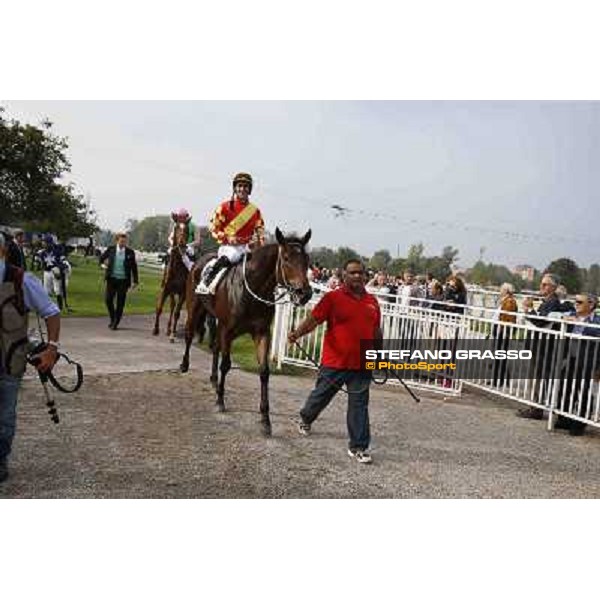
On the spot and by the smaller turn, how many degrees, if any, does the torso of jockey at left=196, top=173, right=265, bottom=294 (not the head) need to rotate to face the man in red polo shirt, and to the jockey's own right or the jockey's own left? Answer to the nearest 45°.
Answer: approximately 45° to the jockey's own left

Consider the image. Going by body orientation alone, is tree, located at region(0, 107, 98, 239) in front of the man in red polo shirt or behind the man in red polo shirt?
behind

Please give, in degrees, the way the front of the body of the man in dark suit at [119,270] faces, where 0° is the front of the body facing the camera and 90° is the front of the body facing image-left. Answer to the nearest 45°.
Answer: approximately 0°

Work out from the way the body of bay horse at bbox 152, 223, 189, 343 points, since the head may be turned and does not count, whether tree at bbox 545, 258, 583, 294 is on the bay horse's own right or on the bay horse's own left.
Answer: on the bay horse's own left

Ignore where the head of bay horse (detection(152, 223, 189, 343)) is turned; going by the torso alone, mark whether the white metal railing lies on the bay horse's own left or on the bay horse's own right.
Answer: on the bay horse's own left

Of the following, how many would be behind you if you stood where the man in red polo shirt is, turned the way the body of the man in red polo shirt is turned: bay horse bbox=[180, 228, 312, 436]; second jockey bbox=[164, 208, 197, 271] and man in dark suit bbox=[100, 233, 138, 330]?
3
